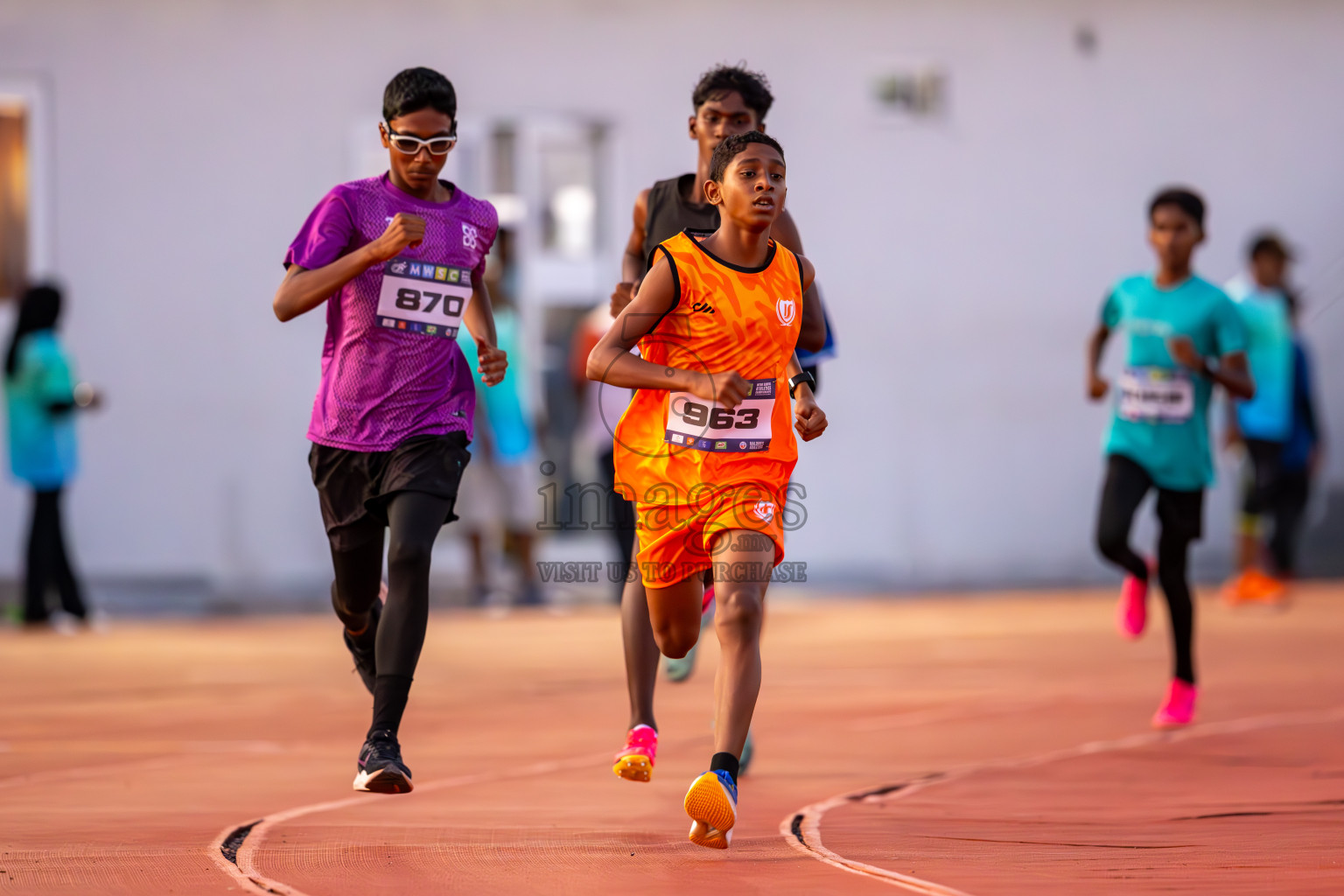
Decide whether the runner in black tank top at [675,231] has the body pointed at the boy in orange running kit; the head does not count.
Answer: yes

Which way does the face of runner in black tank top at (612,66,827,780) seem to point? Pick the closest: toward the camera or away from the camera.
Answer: toward the camera

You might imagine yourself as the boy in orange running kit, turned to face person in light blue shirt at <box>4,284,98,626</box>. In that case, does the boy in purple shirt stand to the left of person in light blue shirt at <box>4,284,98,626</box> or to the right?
left

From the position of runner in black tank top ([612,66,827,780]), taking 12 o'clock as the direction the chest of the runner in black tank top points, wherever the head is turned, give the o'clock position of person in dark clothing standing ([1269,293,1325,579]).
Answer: The person in dark clothing standing is roughly at 7 o'clock from the runner in black tank top.

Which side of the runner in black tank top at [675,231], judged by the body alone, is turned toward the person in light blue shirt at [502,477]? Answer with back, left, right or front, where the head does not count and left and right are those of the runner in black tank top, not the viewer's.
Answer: back

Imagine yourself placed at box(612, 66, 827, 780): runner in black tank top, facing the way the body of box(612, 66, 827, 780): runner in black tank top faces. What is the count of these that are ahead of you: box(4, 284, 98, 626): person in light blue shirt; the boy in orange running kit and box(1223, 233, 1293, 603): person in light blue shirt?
1

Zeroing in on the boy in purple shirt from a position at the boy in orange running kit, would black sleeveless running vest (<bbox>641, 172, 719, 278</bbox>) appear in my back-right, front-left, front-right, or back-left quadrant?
front-right

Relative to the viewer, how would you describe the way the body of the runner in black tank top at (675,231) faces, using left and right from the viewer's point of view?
facing the viewer

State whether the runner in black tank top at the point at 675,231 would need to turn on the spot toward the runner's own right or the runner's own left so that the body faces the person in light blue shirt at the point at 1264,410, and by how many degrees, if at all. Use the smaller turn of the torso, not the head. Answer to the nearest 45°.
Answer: approximately 135° to the runner's own left

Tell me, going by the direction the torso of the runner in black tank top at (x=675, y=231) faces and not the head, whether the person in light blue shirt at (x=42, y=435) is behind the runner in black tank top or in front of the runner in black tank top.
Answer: behind
